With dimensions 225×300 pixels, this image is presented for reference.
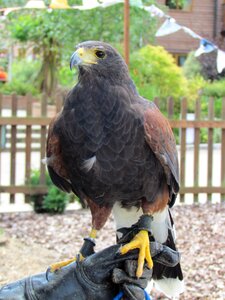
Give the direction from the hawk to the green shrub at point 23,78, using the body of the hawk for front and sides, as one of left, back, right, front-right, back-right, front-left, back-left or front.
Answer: back-right

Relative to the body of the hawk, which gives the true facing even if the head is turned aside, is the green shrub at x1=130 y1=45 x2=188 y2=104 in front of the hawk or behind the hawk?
behind

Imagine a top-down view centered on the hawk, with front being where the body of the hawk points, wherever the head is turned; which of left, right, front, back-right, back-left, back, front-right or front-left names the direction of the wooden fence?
back-right

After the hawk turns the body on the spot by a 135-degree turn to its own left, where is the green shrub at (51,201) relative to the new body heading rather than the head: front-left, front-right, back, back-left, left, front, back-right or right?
left

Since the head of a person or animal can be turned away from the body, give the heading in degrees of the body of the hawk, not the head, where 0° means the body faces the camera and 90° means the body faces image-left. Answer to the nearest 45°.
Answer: approximately 45°

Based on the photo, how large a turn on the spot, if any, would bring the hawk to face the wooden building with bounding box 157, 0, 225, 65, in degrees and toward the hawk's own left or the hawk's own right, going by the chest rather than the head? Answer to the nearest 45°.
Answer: approximately 135° to the hawk's own right

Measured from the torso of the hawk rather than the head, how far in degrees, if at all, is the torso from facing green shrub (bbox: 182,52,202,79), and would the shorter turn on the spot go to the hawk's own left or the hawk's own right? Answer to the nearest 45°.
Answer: approximately 135° to the hawk's own right

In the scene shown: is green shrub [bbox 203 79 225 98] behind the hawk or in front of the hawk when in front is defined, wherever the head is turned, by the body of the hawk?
behind

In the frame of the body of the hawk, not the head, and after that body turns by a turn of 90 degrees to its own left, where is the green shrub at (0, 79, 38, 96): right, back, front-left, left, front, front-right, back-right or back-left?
back-left
